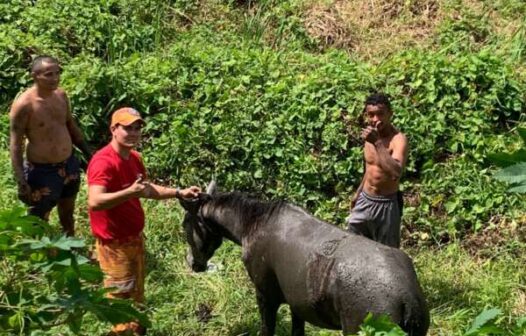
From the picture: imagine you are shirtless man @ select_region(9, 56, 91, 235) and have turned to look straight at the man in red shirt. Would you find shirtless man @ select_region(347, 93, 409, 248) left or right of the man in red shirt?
left

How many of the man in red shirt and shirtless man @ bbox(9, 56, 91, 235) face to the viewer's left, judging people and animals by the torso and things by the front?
0

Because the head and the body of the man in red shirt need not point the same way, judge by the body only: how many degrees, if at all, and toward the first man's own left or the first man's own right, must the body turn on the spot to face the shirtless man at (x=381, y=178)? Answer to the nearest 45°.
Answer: approximately 45° to the first man's own left

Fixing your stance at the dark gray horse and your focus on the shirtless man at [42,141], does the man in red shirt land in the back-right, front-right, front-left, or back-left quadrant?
front-left

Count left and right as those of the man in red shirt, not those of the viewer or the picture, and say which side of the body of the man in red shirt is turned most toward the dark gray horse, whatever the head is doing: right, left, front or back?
front

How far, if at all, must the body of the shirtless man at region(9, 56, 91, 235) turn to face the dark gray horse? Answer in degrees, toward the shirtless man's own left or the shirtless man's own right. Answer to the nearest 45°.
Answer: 0° — they already face it

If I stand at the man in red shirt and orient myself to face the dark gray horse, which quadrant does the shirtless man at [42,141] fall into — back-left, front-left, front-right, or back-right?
back-left

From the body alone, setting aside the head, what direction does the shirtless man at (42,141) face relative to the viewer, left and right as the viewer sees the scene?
facing the viewer and to the right of the viewer

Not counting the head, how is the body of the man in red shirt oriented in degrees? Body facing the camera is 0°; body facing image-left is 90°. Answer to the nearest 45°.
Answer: approximately 315°

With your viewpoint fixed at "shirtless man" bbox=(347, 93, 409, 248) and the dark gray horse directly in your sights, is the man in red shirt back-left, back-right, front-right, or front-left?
front-right

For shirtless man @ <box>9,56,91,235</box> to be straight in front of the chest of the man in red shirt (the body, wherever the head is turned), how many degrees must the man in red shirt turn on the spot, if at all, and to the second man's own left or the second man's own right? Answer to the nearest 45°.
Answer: approximately 180°
